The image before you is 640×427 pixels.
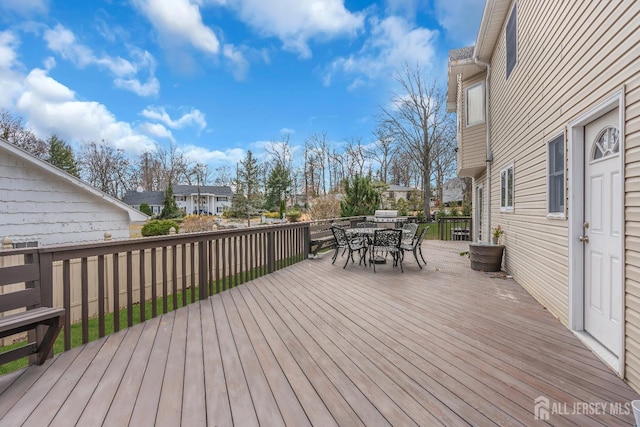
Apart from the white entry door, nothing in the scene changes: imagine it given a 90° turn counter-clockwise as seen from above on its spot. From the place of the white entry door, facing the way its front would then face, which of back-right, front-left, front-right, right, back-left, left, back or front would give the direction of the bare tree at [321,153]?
back

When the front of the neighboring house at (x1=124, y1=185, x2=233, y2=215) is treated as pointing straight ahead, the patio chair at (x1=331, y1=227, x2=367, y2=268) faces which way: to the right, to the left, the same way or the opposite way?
to the left

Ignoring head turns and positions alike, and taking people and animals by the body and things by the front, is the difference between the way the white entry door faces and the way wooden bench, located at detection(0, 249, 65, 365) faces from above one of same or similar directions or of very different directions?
very different directions

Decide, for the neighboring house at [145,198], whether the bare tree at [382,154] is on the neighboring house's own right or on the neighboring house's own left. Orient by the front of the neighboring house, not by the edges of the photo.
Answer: on the neighboring house's own left

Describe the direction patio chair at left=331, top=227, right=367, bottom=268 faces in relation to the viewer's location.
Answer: facing away from the viewer and to the right of the viewer

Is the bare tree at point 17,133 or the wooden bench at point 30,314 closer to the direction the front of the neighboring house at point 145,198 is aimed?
the wooden bench

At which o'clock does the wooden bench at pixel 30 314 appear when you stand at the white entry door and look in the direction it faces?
The wooden bench is roughly at 12 o'clock from the white entry door.
